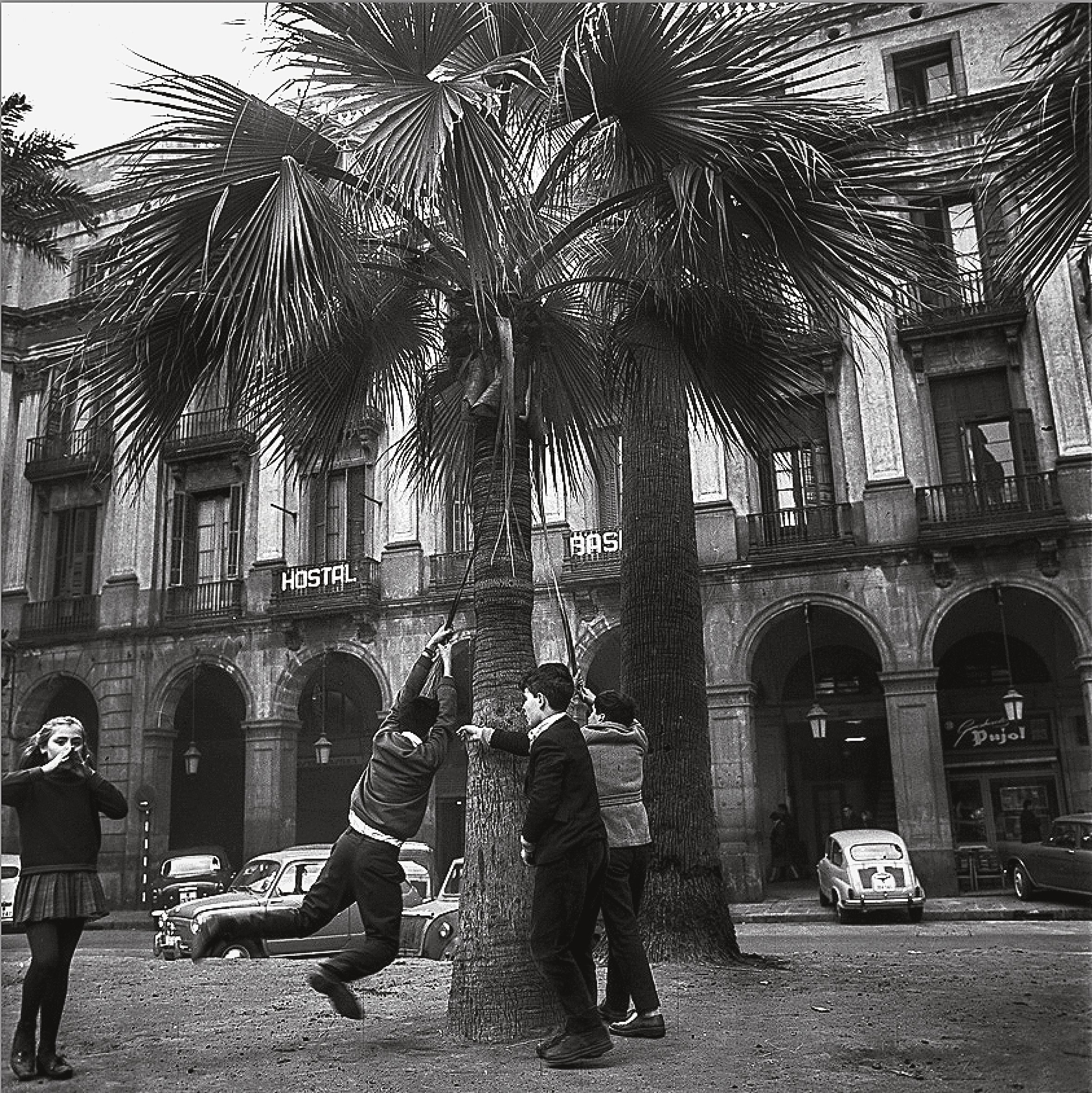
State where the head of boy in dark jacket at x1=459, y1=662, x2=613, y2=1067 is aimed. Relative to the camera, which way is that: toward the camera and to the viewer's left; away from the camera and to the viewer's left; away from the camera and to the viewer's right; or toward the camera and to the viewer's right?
away from the camera and to the viewer's left

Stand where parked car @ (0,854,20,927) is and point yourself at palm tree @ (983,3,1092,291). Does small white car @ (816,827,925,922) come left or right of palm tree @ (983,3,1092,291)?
left

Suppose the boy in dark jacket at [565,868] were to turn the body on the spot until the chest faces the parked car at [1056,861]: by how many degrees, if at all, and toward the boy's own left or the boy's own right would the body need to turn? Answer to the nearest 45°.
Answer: approximately 135° to the boy's own right

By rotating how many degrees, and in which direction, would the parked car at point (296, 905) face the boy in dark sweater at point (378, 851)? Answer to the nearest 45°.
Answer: approximately 45° to its left

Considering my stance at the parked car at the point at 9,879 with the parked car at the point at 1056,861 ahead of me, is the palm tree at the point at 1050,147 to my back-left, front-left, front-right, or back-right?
front-right

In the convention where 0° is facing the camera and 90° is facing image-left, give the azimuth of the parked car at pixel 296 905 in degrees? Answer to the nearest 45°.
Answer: approximately 45°

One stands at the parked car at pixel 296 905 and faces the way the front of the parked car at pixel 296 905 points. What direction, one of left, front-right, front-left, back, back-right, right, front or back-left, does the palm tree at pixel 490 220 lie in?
front-left

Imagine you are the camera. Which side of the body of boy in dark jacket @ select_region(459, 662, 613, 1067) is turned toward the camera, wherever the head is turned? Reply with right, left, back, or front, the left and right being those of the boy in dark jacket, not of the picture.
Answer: left
